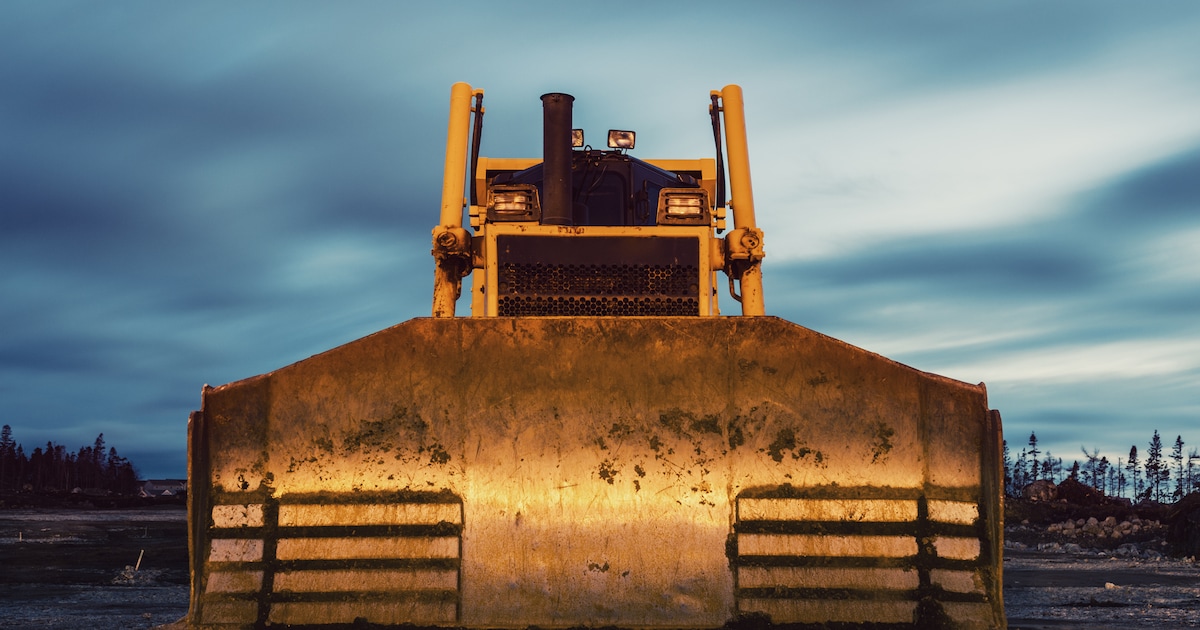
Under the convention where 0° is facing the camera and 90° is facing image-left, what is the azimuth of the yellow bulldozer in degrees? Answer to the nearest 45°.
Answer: approximately 0°

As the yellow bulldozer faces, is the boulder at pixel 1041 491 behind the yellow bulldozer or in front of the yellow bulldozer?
behind

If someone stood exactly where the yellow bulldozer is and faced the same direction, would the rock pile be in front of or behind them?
behind
